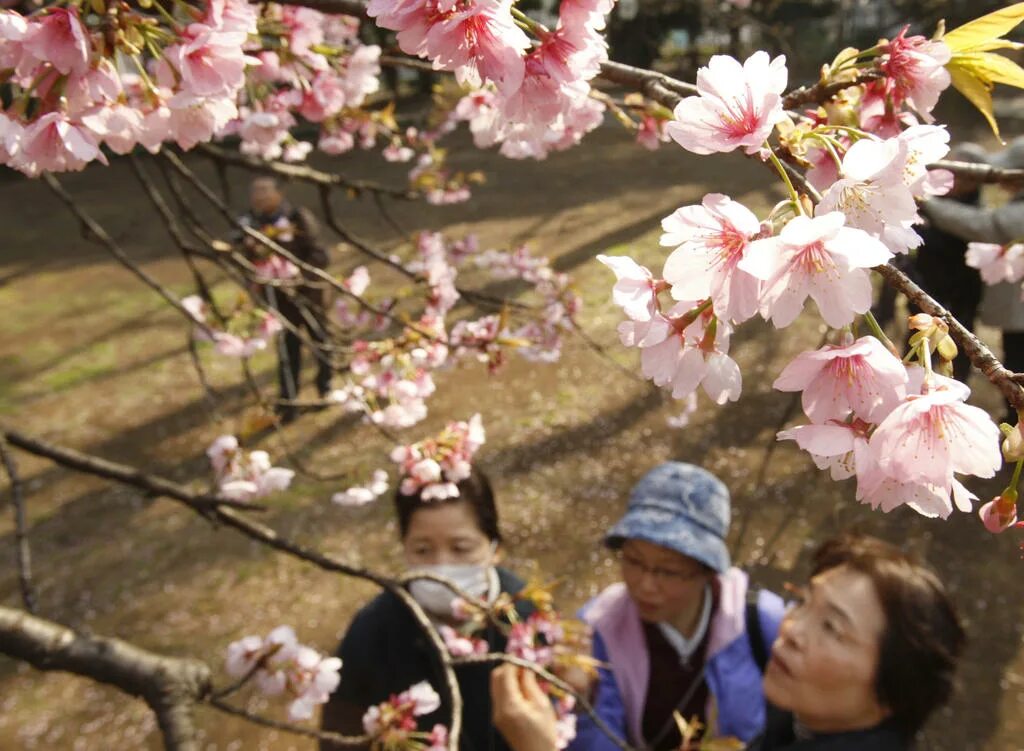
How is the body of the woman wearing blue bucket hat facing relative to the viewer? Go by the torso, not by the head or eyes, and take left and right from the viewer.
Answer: facing the viewer and to the left of the viewer

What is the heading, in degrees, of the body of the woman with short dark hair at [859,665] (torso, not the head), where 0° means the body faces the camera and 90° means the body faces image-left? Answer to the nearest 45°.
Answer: approximately 45°

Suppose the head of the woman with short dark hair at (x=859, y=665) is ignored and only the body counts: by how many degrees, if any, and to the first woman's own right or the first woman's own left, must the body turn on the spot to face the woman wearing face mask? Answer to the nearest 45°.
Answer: approximately 45° to the first woman's own right

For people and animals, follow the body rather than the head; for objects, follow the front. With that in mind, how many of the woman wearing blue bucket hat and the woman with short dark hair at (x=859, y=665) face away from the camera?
0
